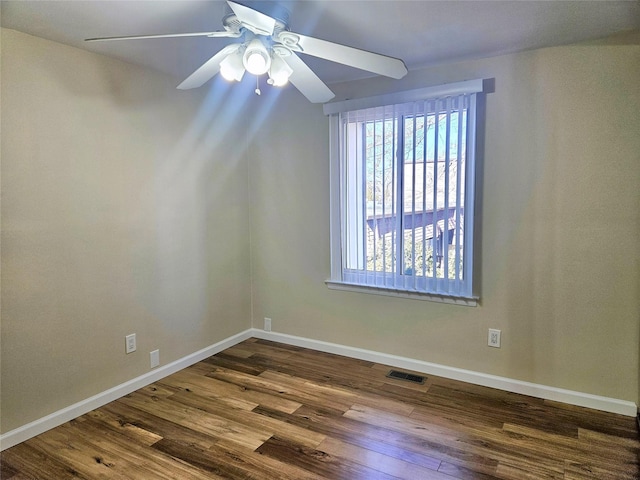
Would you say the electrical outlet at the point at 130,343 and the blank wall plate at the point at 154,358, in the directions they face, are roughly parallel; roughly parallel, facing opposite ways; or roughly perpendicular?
roughly parallel

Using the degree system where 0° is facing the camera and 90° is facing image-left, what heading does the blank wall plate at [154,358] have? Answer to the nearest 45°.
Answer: approximately 315°

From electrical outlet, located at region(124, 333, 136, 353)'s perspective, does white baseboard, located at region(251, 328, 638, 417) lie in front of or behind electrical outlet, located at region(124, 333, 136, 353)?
in front

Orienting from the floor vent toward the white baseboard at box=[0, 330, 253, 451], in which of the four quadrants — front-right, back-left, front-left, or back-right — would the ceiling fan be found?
front-left

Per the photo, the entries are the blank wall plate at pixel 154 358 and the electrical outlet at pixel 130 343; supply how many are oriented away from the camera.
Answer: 0
